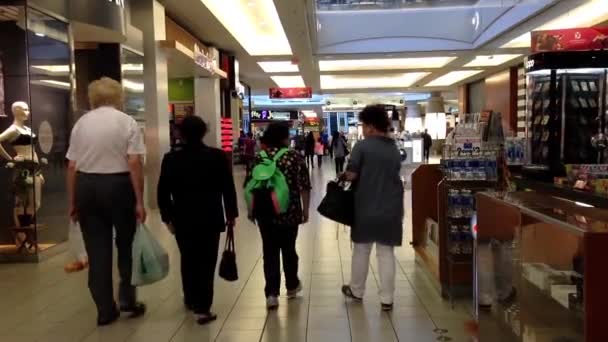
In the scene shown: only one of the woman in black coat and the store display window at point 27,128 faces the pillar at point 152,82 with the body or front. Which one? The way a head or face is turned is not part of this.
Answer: the woman in black coat

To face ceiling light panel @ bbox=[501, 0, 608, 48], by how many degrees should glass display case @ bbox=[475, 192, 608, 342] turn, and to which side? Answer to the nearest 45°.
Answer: approximately 135° to its right

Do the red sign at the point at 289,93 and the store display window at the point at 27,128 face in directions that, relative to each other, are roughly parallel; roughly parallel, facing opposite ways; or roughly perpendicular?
roughly perpendicular

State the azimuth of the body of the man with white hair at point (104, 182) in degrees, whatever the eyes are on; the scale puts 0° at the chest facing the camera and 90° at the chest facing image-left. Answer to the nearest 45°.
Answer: approximately 180°

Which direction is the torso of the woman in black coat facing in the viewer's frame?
away from the camera

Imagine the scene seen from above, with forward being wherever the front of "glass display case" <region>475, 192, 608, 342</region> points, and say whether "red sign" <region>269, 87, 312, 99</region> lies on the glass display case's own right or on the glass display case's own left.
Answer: on the glass display case's own right

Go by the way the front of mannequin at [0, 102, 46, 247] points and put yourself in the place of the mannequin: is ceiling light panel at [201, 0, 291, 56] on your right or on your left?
on your left

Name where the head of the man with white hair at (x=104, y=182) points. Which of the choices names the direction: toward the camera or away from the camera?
away from the camera

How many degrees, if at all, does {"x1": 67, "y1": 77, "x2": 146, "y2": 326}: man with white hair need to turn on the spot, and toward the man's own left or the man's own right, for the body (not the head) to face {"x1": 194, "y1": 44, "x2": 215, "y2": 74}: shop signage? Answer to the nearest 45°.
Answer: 0° — they already face it

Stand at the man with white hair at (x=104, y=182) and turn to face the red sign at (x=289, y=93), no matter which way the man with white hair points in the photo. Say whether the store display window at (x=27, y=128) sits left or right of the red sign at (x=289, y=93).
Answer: left
